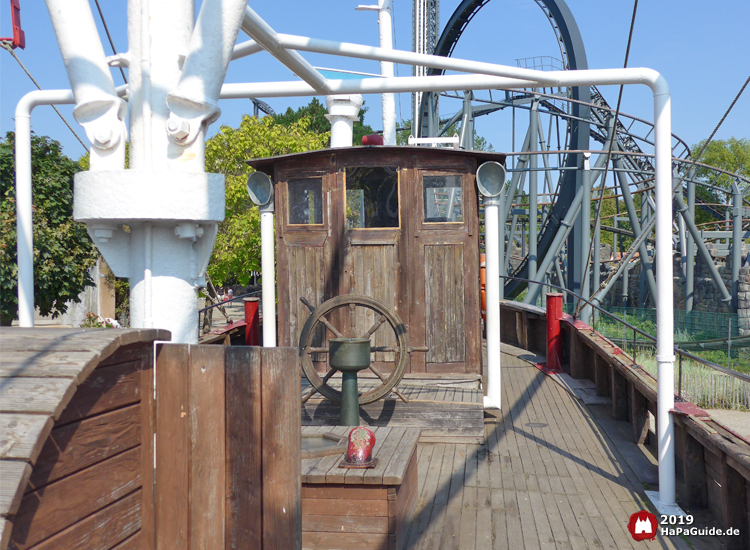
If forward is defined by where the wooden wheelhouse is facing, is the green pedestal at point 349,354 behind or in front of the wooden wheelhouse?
in front

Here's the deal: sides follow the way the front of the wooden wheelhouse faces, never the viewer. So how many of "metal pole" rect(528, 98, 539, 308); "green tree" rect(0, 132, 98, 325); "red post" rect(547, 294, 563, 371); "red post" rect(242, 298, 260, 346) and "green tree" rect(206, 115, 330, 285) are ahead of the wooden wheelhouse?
0

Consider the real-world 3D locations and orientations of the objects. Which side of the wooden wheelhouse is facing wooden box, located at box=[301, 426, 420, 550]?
front

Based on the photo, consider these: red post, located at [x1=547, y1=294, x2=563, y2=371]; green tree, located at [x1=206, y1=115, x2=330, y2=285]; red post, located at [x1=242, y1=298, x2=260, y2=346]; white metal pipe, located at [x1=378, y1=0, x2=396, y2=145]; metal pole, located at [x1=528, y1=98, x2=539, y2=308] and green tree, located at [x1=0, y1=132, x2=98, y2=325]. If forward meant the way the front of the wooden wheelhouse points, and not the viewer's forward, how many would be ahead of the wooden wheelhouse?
0

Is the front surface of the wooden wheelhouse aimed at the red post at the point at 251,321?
no

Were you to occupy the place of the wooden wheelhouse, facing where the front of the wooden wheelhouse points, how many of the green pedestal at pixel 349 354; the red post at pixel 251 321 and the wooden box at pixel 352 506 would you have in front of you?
2

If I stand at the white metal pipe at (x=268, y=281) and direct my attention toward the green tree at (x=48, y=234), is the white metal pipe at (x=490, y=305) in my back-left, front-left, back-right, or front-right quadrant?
back-right

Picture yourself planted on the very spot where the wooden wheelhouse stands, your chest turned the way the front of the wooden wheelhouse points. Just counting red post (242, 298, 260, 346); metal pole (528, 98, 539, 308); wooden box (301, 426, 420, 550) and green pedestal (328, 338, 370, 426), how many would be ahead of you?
2

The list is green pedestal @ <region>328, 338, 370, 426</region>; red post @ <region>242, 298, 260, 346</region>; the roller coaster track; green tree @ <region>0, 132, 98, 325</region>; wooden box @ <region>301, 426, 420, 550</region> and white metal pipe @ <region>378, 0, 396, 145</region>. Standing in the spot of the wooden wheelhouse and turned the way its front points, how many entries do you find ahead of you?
2

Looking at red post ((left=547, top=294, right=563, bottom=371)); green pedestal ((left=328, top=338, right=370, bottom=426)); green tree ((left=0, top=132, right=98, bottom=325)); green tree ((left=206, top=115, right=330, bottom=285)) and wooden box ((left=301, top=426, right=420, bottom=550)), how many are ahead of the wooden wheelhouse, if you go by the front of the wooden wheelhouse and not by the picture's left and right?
2

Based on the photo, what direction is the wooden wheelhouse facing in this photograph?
toward the camera

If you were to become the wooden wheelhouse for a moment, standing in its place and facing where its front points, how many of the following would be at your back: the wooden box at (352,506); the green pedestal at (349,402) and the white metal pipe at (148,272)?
0

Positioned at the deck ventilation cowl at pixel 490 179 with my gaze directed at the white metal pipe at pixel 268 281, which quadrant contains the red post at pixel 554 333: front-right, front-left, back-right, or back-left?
back-right

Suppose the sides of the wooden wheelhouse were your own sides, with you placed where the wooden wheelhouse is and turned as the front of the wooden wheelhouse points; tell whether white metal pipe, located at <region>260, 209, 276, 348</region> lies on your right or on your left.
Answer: on your right

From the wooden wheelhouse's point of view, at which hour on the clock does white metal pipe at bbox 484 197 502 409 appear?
The white metal pipe is roughly at 10 o'clock from the wooden wheelhouse.

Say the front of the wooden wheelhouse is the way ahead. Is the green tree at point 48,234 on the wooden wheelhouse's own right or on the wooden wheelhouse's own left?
on the wooden wheelhouse's own right

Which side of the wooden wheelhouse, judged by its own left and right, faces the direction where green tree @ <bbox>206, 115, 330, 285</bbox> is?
back
